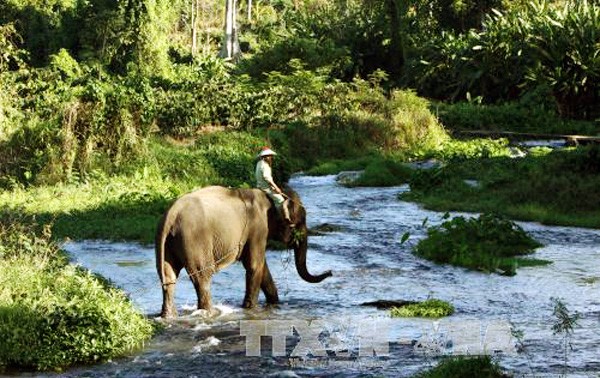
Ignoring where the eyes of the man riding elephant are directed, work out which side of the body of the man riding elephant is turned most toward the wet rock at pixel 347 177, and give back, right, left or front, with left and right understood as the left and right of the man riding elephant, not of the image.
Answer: left

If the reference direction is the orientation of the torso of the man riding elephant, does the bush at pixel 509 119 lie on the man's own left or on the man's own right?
on the man's own left

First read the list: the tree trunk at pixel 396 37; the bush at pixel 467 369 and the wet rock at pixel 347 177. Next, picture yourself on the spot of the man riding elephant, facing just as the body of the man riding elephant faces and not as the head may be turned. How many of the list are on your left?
2

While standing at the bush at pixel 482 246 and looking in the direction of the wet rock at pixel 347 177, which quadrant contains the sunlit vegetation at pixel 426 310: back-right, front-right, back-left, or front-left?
back-left

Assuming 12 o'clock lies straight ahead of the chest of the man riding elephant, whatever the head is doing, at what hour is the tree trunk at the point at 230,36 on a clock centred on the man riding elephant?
The tree trunk is roughly at 9 o'clock from the man riding elephant.

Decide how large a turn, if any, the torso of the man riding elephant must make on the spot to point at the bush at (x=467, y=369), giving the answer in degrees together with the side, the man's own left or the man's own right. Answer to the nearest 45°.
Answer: approximately 45° to the man's own right

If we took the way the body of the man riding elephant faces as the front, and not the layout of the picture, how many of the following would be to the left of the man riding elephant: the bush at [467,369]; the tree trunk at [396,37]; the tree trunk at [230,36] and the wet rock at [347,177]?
3

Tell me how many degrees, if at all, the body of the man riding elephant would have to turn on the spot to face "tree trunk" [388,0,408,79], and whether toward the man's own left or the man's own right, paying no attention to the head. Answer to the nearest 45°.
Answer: approximately 90° to the man's own left

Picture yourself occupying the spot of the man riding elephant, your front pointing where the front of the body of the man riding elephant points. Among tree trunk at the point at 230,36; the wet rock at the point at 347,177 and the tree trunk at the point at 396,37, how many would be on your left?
3

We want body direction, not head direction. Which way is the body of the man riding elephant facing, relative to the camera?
to the viewer's right
